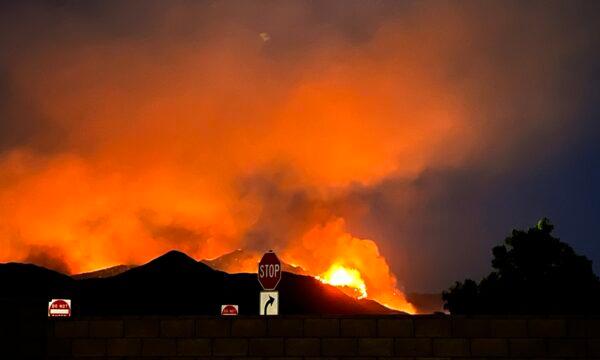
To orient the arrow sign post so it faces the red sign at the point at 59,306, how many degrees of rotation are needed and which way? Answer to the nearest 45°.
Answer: approximately 135° to its right

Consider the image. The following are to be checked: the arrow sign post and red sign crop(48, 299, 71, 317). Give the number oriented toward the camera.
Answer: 2

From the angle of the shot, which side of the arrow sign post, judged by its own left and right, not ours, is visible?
front
